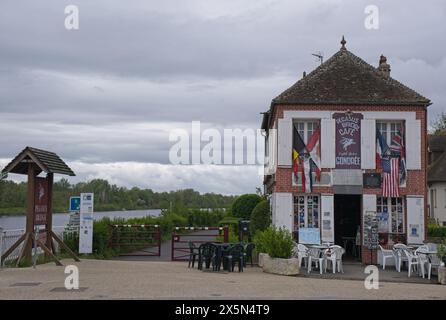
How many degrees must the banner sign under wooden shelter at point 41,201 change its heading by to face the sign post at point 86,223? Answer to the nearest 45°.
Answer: approximately 90° to its left

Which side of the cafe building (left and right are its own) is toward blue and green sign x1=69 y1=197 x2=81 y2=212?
right

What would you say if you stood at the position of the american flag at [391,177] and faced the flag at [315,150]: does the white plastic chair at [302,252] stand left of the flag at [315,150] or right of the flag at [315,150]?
left

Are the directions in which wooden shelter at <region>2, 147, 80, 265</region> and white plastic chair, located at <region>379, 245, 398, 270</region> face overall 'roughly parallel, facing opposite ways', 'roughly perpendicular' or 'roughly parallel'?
roughly parallel

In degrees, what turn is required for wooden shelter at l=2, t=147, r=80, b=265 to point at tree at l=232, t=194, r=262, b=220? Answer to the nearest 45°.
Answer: approximately 90° to its left

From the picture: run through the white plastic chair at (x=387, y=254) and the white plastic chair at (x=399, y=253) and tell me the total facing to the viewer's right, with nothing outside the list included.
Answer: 1

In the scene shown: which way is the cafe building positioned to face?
toward the camera

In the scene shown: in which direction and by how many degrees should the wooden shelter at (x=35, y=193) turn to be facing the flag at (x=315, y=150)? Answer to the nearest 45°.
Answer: approximately 45° to its left
